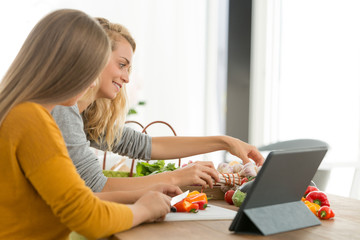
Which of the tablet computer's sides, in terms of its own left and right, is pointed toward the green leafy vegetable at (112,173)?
front

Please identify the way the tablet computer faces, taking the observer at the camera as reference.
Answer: facing away from the viewer and to the left of the viewer
